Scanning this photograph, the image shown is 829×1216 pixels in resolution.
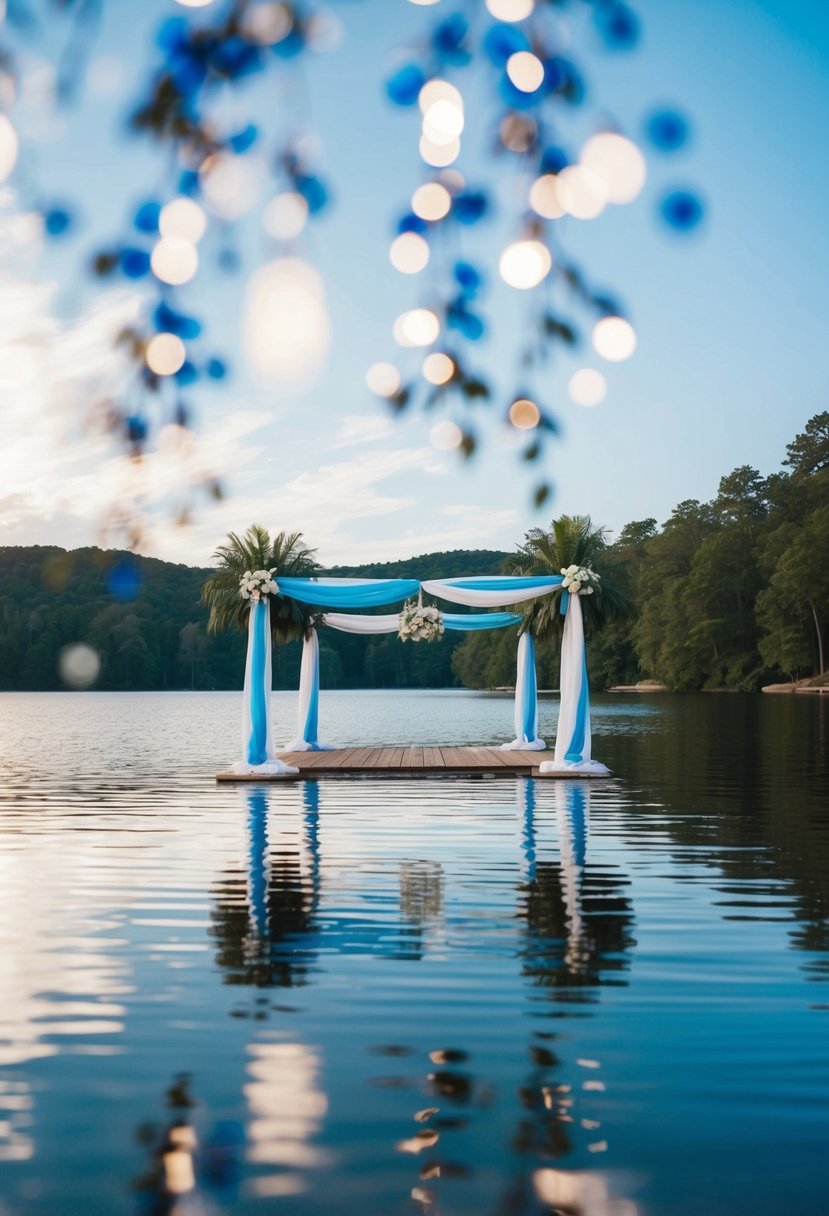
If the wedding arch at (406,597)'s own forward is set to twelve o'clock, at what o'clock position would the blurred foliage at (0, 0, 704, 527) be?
The blurred foliage is roughly at 12 o'clock from the wedding arch.

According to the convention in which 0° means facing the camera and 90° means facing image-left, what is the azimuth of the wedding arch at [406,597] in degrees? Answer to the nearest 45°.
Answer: approximately 0°
